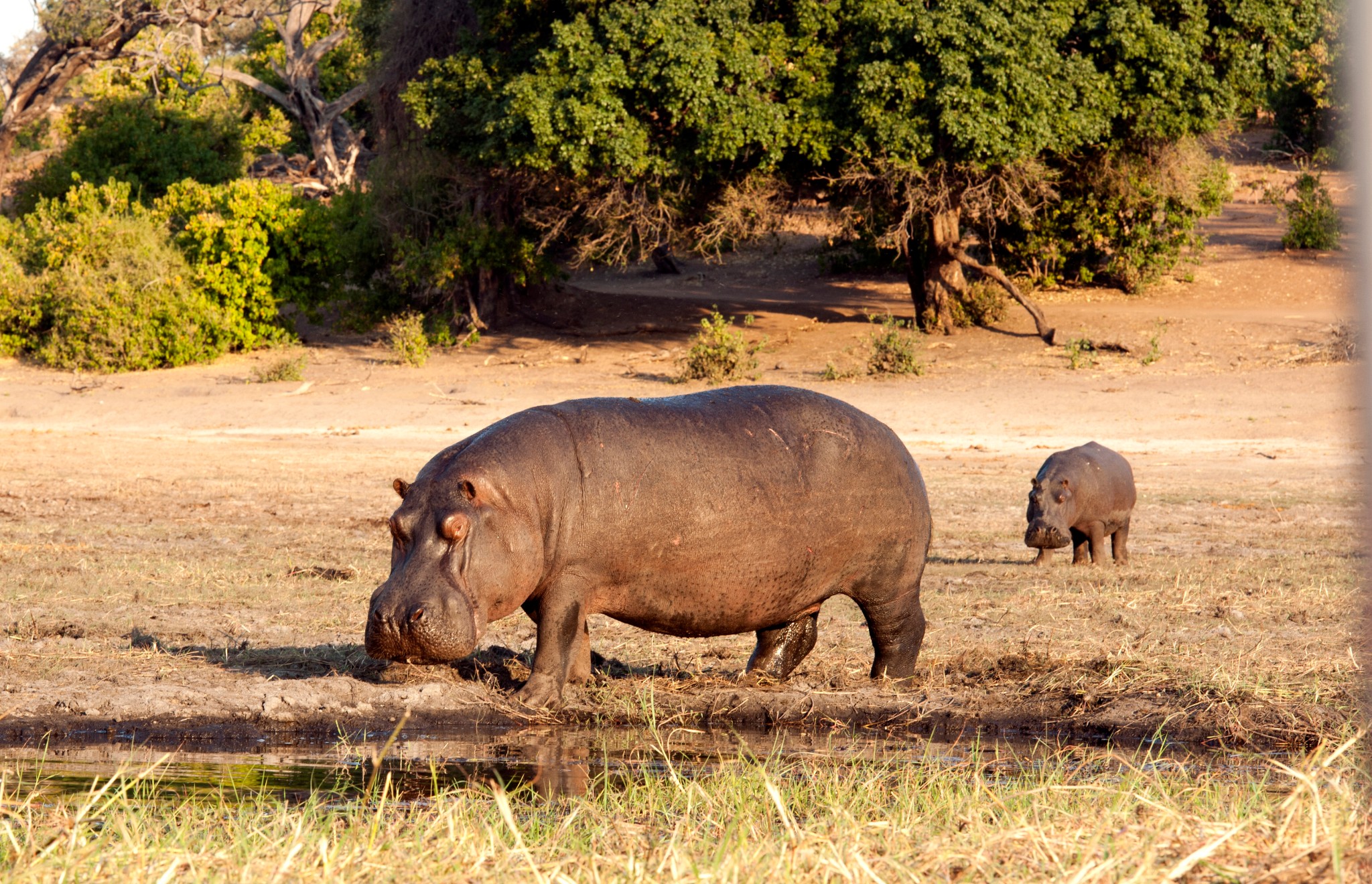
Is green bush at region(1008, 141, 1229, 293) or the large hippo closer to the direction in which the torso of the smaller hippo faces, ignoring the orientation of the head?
the large hippo

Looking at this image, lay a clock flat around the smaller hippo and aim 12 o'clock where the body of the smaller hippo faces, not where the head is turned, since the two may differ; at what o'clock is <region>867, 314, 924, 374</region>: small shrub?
The small shrub is roughly at 4 o'clock from the smaller hippo.

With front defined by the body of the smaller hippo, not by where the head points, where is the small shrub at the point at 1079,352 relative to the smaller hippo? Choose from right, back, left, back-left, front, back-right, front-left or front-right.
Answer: back-right

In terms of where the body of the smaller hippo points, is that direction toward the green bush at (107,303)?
no

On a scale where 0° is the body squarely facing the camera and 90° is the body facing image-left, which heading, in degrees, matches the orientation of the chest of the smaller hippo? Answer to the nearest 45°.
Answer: approximately 45°

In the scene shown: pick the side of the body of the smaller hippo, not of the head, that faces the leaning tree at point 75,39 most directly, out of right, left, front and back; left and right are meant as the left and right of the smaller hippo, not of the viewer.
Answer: right

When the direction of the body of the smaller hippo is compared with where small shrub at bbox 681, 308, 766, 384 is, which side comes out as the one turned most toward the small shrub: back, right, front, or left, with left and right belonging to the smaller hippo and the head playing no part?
right

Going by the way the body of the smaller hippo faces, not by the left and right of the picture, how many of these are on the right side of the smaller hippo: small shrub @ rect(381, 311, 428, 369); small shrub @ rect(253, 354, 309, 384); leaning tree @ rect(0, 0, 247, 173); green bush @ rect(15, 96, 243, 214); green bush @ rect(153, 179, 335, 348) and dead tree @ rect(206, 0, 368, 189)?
6

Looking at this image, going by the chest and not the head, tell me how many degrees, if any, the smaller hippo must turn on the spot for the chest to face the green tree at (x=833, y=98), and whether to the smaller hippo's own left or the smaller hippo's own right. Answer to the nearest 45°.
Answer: approximately 135° to the smaller hippo's own right

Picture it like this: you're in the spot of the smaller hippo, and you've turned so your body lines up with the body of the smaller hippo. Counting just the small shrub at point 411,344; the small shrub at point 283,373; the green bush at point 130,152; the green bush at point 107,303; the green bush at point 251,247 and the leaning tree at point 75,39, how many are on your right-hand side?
6

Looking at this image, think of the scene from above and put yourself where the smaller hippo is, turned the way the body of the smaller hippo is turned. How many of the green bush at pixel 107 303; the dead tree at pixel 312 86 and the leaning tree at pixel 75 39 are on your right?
3

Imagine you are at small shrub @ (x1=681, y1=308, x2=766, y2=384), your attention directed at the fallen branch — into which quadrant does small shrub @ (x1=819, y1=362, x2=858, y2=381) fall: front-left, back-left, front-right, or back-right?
front-right

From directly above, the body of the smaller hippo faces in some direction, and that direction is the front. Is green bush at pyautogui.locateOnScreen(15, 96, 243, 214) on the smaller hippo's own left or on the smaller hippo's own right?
on the smaller hippo's own right

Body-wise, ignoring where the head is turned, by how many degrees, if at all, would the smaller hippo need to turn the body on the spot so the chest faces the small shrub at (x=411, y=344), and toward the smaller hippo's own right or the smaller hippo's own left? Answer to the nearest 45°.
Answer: approximately 90° to the smaller hippo's own right

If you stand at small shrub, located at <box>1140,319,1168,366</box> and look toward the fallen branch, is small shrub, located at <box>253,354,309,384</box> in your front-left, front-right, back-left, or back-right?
front-left

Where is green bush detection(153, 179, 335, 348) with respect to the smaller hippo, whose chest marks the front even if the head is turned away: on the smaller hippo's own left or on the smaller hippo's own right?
on the smaller hippo's own right

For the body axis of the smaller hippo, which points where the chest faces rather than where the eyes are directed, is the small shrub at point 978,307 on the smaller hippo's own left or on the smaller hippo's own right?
on the smaller hippo's own right

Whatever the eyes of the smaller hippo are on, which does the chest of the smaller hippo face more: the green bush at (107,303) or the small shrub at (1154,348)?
the green bush
